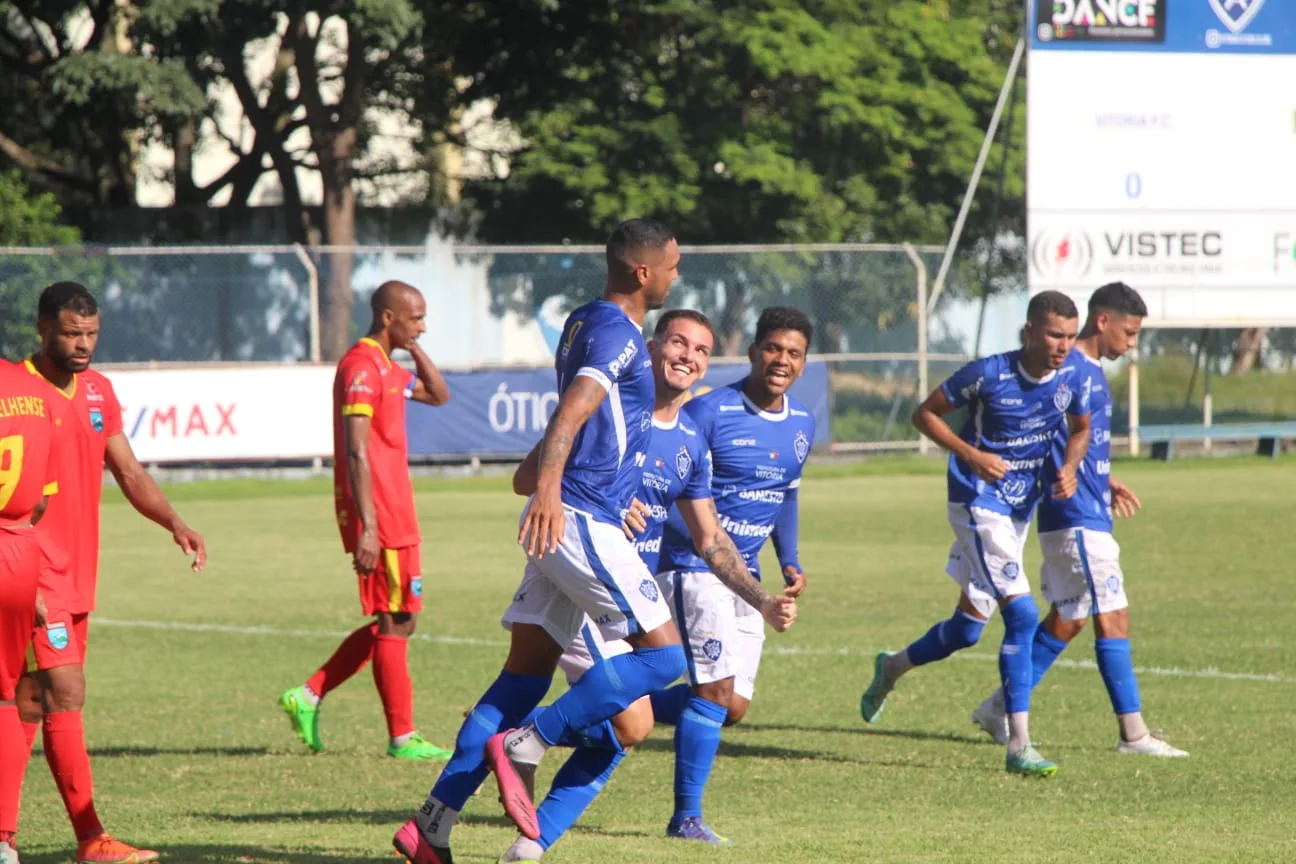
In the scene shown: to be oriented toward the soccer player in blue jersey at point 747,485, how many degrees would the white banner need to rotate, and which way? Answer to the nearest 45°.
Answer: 0° — it already faces them

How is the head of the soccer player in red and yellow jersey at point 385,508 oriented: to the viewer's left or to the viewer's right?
to the viewer's right

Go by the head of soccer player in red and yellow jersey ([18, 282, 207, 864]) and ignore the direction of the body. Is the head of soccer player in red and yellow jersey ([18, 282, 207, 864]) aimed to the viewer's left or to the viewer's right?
to the viewer's right

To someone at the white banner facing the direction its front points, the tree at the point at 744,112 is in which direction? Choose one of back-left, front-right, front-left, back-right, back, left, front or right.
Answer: back-left

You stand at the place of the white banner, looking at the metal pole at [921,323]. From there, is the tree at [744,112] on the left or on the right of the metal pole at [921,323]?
left

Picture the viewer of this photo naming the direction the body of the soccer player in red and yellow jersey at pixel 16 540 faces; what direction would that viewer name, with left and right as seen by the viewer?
facing away from the viewer

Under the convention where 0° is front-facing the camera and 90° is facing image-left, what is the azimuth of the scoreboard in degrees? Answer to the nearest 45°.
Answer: approximately 0°

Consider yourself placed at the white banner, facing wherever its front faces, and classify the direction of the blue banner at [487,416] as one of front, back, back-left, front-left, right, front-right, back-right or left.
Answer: left

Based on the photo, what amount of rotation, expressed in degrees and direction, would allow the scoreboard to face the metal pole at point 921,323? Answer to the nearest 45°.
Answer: approximately 90° to its right

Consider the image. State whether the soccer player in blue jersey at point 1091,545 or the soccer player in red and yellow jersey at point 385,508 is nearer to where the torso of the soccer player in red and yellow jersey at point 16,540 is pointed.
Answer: the soccer player in red and yellow jersey

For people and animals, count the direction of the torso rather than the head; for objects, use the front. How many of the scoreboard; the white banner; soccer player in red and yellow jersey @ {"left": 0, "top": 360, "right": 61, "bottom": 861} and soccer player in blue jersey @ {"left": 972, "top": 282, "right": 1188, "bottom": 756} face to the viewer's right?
1
